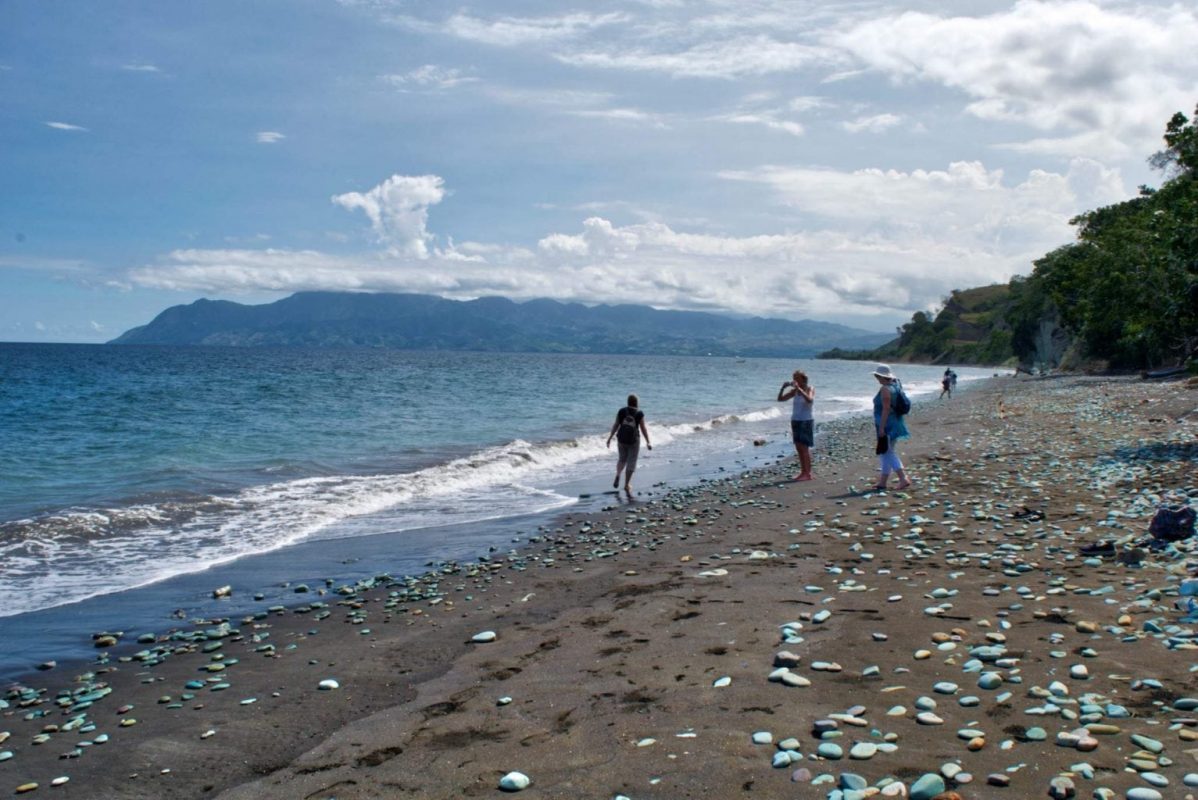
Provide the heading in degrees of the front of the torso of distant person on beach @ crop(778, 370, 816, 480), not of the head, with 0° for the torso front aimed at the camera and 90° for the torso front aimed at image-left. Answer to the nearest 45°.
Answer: approximately 45°

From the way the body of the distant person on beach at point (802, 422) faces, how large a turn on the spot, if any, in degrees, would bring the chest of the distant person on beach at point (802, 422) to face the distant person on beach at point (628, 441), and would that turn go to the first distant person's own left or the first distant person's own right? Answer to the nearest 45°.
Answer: approximately 45° to the first distant person's own right

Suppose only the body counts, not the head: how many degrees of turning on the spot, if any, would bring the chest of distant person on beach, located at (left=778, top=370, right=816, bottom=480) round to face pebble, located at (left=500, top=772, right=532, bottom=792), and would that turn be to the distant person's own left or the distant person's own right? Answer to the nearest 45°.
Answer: approximately 45° to the distant person's own left

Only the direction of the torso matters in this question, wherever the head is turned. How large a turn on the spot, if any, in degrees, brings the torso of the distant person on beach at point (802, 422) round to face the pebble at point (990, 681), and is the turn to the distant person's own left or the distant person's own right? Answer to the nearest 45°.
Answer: approximately 45° to the distant person's own left

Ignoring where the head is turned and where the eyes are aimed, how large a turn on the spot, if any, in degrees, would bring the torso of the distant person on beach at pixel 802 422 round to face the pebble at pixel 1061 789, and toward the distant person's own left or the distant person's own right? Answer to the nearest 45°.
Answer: approximately 45° to the distant person's own left
